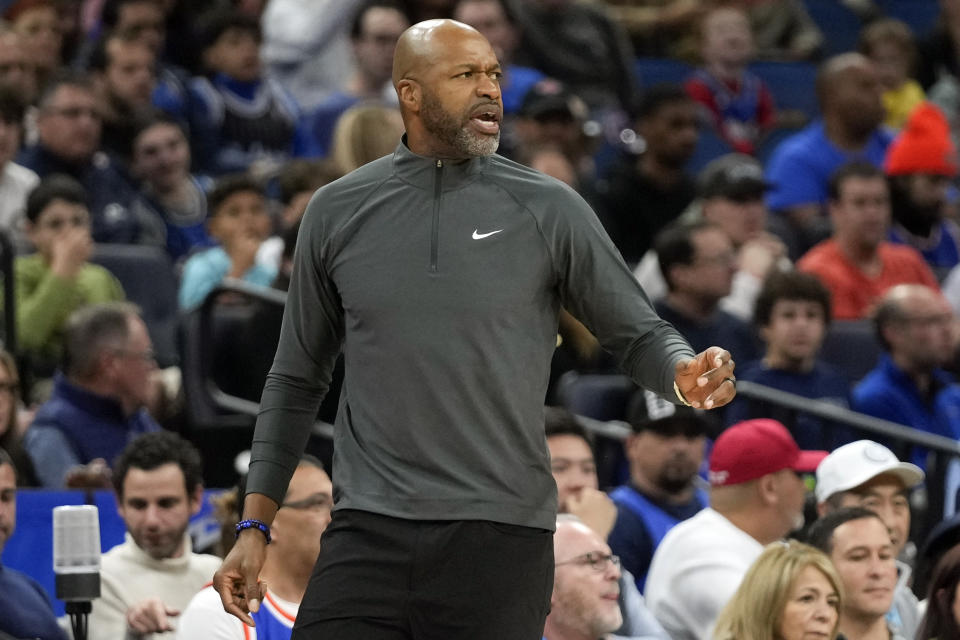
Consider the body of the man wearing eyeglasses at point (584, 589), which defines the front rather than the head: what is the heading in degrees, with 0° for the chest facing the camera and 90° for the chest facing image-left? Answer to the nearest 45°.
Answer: approximately 315°

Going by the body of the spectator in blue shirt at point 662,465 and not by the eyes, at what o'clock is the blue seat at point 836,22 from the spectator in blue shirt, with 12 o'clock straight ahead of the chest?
The blue seat is roughly at 8 o'clock from the spectator in blue shirt.

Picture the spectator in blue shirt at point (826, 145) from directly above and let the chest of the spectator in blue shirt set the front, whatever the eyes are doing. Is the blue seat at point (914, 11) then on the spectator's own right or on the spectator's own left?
on the spectator's own left

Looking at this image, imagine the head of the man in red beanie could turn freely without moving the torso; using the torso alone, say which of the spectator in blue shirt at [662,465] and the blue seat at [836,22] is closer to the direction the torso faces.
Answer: the spectator in blue shirt

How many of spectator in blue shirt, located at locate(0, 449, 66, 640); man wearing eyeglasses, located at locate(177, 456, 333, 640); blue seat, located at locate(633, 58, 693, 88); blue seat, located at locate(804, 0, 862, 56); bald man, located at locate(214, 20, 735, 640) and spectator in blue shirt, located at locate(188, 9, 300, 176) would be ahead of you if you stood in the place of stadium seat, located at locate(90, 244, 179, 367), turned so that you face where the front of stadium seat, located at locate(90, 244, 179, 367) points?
3

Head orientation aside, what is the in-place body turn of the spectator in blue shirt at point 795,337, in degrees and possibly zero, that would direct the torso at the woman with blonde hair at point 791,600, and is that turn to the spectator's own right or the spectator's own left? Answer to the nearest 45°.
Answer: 0° — they already face them

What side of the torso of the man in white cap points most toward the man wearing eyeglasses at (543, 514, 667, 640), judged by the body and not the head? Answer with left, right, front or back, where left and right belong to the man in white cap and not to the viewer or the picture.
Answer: right

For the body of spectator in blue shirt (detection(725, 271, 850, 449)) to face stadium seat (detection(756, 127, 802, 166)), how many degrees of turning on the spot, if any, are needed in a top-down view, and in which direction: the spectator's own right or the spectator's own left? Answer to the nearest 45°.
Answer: approximately 180°

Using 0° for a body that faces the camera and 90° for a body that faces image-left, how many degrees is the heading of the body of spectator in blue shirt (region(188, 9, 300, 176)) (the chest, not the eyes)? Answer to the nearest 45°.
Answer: approximately 315°
